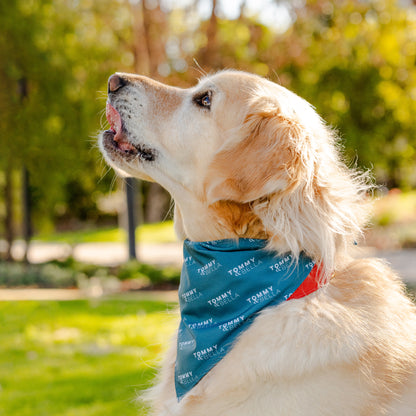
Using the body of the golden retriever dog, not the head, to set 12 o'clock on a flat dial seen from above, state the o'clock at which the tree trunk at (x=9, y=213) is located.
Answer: The tree trunk is roughly at 2 o'clock from the golden retriever dog.

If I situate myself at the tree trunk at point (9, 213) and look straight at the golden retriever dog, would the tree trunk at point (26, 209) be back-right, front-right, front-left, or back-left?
front-left

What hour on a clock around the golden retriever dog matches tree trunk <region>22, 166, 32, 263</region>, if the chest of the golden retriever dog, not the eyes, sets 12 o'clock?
The tree trunk is roughly at 2 o'clock from the golden retriever dog.

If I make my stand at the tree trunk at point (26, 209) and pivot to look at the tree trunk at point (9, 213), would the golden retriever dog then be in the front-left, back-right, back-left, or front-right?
back-left

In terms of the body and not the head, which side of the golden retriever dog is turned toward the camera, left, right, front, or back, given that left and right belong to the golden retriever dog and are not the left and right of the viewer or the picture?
left
